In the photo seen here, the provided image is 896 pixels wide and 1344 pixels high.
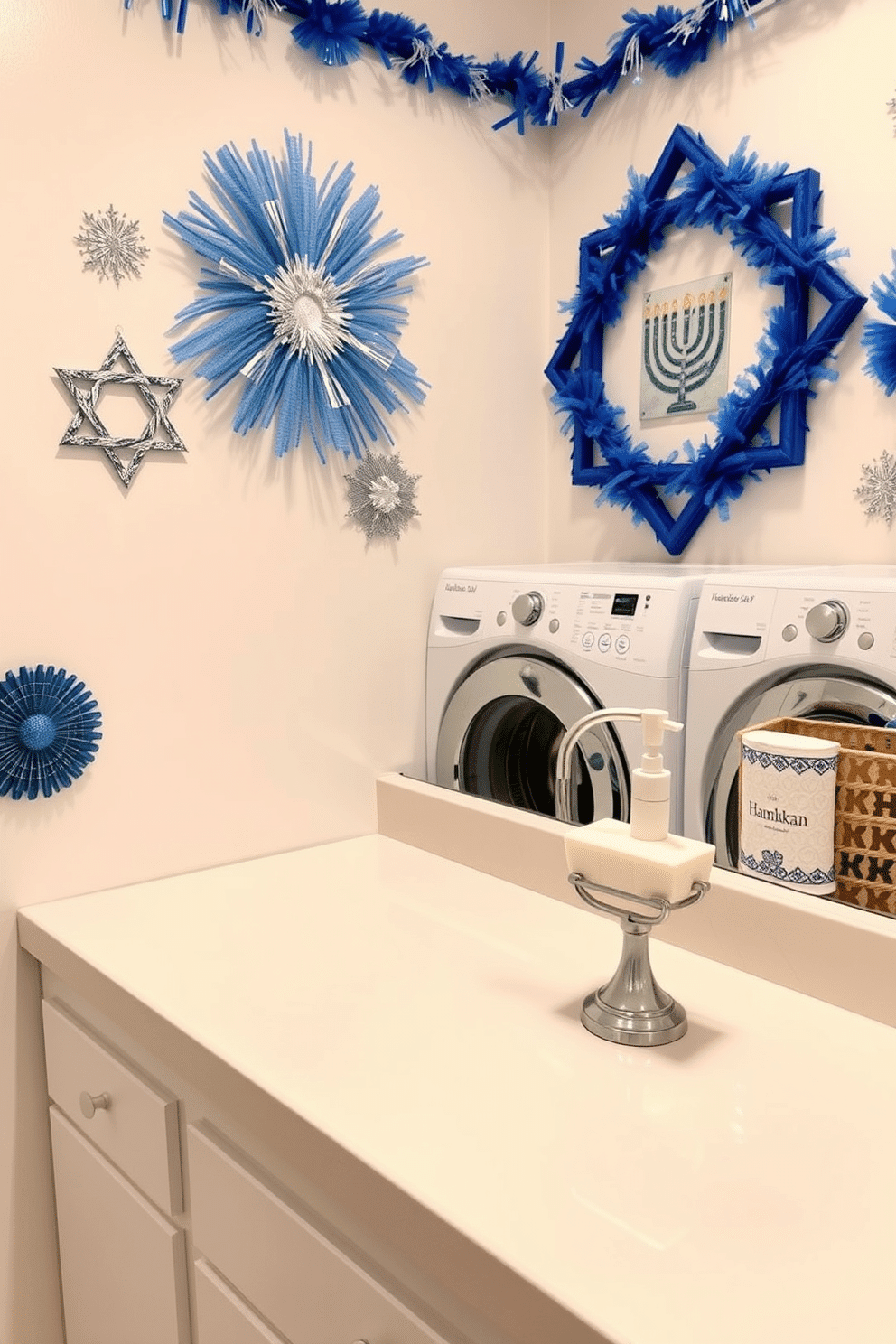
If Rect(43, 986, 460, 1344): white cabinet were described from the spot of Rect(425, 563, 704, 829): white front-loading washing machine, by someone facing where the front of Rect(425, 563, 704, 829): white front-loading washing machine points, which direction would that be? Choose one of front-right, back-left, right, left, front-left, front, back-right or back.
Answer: front

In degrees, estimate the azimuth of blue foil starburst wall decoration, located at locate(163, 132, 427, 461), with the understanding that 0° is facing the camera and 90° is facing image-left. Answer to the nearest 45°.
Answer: approximately 315°

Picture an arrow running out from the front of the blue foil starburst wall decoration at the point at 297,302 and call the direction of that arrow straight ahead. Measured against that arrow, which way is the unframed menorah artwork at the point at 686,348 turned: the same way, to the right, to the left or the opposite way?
to the right

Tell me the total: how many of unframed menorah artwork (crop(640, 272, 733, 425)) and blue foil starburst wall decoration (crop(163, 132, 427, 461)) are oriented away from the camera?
0

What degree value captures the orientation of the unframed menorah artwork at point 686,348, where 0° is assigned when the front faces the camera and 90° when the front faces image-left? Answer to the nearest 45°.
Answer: approximately 45°

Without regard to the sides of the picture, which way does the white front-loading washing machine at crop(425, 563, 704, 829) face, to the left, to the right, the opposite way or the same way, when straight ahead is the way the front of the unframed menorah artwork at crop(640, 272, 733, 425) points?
the same way

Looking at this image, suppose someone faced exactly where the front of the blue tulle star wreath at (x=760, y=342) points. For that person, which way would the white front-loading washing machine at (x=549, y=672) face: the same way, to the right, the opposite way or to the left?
the same way

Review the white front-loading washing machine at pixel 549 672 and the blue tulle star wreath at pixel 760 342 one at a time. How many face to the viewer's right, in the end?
0

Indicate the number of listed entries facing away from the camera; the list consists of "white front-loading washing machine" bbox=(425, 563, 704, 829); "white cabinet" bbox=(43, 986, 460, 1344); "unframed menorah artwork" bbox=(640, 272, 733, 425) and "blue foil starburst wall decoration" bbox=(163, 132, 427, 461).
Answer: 0

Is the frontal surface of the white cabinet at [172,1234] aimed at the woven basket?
no

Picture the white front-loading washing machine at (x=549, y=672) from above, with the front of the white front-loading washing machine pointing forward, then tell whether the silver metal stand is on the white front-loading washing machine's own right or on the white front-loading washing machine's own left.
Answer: on the white front-loading washing machine's own left

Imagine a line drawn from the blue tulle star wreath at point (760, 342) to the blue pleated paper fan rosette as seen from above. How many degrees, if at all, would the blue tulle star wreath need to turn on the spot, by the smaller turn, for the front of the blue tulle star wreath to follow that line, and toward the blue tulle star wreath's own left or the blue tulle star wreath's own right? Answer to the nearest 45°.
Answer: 0° — it already faces it

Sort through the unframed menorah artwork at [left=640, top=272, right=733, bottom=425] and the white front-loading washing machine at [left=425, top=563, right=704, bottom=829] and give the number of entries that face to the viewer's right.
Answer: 0

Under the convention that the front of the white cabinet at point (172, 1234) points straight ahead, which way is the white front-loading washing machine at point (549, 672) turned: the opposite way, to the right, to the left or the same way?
the same way

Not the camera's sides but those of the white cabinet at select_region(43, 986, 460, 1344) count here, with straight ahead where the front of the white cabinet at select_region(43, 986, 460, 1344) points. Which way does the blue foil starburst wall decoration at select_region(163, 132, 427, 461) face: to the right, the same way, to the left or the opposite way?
to the left

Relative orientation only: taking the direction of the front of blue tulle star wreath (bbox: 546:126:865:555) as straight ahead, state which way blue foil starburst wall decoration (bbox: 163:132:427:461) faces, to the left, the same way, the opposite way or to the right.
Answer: to the left
